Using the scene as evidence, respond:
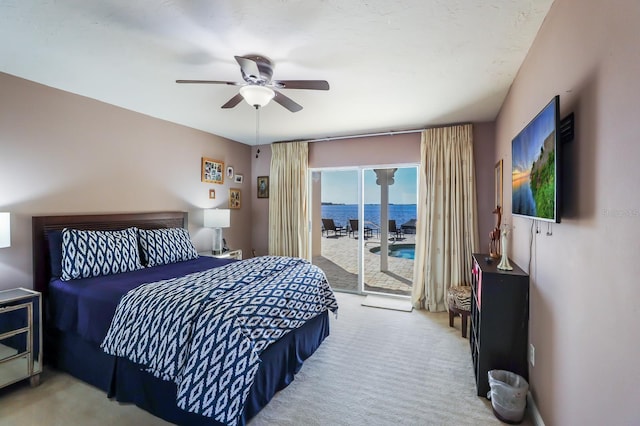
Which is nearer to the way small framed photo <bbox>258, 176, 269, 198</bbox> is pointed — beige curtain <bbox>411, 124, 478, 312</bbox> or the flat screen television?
the flat screen television

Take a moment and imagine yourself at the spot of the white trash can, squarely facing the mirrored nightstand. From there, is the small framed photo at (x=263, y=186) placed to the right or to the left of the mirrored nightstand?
right

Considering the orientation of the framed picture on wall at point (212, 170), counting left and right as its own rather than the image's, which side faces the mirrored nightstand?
right

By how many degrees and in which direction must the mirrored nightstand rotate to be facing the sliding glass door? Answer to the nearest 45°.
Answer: approximately 45° to its left

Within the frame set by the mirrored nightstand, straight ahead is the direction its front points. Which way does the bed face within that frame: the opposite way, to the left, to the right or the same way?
the same way

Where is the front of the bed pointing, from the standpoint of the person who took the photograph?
facing the viewer and to the right of the viewer

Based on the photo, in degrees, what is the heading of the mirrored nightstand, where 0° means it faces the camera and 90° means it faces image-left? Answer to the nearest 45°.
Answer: approximately 315°

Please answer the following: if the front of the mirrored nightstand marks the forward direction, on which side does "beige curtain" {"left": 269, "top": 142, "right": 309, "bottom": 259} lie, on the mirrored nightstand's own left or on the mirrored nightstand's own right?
on the mirrored nightstand's own left

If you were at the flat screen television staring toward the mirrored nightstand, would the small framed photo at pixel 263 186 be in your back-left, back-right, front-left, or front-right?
front-right

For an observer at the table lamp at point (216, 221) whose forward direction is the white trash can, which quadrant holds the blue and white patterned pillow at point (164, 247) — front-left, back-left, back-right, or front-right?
front-right

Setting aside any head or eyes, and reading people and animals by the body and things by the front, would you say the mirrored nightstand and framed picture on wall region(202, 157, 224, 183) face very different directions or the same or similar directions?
same or similar directions

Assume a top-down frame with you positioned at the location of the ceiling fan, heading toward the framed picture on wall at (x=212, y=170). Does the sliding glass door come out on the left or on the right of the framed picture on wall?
right

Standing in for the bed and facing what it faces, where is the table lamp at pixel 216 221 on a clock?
The table lamp is roughly at 8 o'clock from the bed.

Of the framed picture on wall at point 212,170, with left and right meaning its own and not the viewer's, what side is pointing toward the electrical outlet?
front

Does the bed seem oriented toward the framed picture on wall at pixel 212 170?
no

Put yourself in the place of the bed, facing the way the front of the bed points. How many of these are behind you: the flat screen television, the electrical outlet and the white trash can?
0

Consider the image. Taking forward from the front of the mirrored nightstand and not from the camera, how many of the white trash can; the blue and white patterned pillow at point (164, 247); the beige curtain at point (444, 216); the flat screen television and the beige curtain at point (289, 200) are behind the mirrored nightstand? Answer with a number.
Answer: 0

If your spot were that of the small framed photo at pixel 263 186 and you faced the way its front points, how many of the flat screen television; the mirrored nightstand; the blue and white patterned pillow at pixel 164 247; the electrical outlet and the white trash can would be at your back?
0

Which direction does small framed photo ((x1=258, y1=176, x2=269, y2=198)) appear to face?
toward the camera

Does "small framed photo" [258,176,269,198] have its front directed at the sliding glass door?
no

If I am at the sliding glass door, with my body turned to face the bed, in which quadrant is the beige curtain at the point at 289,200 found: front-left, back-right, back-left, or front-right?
front-right

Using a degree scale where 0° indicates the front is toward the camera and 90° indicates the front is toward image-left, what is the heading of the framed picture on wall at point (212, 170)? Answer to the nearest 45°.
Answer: approximately 315°
